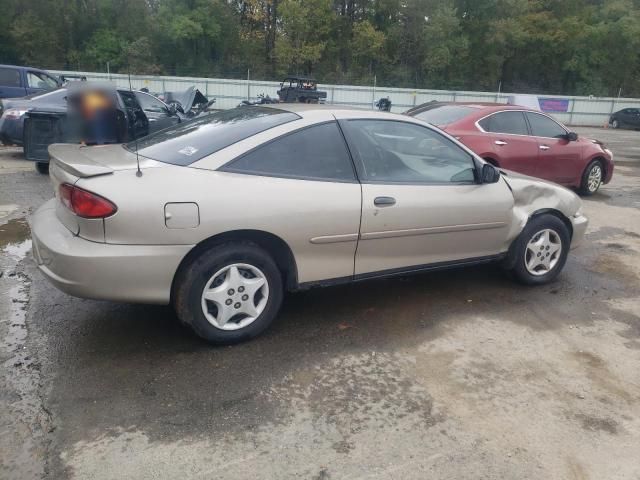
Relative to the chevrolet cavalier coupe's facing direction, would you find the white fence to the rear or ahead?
ahead

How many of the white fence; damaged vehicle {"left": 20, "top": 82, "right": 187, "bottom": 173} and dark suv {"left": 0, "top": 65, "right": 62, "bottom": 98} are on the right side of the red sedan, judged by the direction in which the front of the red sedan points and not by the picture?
0

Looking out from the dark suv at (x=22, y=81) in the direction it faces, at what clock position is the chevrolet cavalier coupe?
The chevrolet cavalier coupe is roughly at 3 o'clock from the dark suv.

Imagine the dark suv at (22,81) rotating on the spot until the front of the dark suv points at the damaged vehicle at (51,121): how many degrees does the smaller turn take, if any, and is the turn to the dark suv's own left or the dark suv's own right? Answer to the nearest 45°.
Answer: approximately 90° to the dark suv's own right

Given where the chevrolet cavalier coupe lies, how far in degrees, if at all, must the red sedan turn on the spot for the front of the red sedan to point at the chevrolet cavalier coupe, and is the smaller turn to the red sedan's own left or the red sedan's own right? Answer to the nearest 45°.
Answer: approximately 135° to the red sedan's own right

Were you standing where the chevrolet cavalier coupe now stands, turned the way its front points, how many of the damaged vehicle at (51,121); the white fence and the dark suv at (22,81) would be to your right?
0

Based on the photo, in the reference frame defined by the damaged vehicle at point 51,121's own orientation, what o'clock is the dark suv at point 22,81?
The dark suv is roughly at 10 o'clock from the damaged vehicle.

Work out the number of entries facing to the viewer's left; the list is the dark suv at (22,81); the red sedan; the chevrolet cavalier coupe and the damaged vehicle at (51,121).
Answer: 0

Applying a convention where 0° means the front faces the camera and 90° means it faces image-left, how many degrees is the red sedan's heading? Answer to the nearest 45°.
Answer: approximately 225°

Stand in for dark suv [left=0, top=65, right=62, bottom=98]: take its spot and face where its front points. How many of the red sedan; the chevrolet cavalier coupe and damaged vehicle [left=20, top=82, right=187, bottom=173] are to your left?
0

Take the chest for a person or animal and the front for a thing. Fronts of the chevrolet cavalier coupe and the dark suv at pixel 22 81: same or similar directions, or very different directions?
same or similar directions

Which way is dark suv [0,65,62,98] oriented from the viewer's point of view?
to the viewer's right

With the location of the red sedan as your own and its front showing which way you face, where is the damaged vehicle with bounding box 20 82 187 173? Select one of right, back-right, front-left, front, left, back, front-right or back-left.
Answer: back-left

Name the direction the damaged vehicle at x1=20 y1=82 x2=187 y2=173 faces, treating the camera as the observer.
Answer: facing away from the viewer and to the right of the viewer

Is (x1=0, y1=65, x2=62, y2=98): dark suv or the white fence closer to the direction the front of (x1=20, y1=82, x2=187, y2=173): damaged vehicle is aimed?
the white fence
